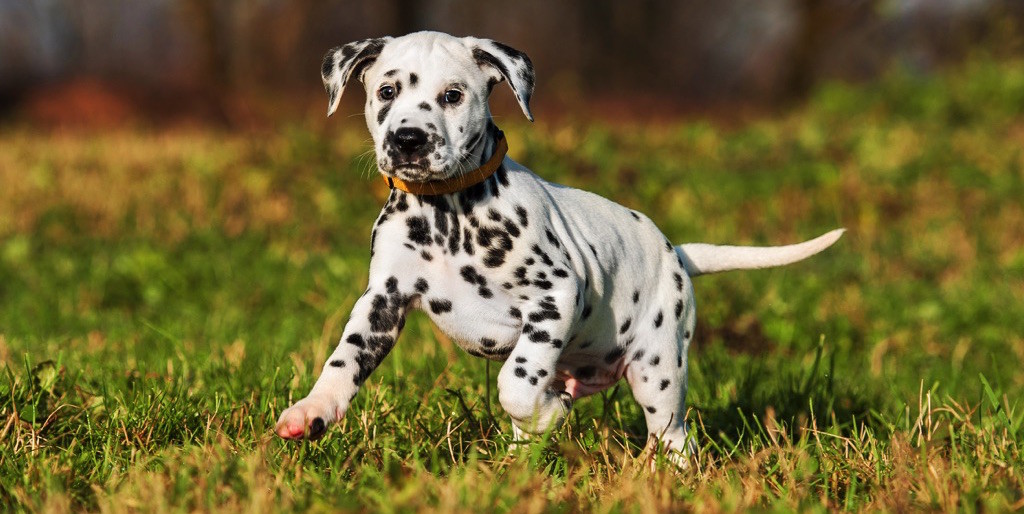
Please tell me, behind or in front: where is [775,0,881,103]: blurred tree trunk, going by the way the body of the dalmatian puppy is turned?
behind

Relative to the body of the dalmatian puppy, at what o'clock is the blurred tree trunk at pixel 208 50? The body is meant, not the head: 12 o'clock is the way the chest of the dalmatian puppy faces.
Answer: The blurred tree trunk is roughly at 4 o'clock from the dalmatian puppy.

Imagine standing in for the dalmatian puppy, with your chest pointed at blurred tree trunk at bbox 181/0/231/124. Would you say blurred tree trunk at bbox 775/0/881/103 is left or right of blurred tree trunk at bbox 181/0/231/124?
right

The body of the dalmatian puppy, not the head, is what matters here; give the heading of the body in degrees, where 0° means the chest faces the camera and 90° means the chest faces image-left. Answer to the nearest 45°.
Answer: approximately 45°
